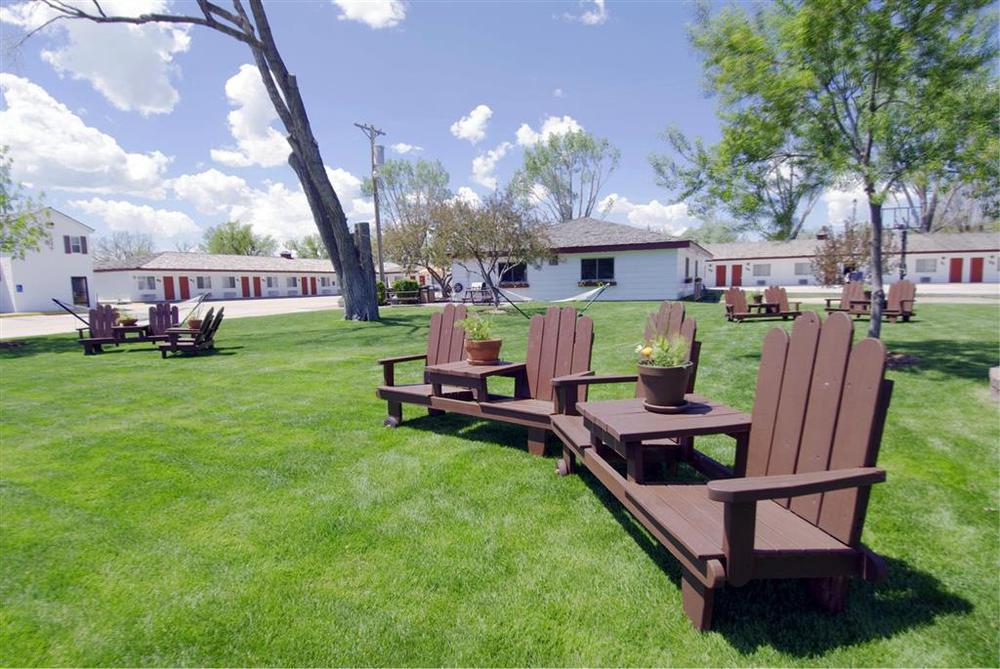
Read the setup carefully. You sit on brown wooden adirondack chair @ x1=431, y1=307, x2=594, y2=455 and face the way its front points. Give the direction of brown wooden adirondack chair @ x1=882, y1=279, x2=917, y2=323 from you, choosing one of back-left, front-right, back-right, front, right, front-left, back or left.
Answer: back

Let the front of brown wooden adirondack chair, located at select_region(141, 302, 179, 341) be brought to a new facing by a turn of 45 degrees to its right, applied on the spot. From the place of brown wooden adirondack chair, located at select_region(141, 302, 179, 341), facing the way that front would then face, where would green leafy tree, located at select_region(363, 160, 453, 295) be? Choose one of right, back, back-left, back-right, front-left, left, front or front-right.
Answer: back-right

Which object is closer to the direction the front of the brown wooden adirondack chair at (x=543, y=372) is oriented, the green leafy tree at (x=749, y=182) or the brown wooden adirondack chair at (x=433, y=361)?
the brown wooden adirondack chair
